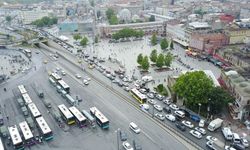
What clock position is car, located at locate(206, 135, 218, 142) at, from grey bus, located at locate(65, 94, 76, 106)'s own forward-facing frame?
The car is roughly at 12 o'clock from the grey bus.

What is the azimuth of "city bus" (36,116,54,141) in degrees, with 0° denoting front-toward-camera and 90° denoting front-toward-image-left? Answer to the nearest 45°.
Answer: approximately 315°

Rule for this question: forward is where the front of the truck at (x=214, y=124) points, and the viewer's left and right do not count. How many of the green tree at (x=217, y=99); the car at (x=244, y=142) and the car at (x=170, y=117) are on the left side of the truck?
1

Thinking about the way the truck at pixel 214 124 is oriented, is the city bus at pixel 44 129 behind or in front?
in front

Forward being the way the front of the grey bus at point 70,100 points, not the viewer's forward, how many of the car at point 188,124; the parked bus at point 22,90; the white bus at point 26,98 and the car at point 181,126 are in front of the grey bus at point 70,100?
2

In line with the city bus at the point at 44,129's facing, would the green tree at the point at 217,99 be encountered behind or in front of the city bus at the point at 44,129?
in front

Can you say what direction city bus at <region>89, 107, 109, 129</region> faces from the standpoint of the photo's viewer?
facing the viewer and to the right of the viewer

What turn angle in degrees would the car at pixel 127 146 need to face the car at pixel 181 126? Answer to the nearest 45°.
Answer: approximately 90° to its left

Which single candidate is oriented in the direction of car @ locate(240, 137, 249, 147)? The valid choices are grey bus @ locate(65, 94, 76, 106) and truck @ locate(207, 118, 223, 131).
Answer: the grey bus

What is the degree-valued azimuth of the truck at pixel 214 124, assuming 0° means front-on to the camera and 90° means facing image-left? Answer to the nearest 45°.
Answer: approximately 45°

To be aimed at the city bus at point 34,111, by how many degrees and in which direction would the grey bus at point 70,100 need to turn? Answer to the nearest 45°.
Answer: approximately 90° to its right
